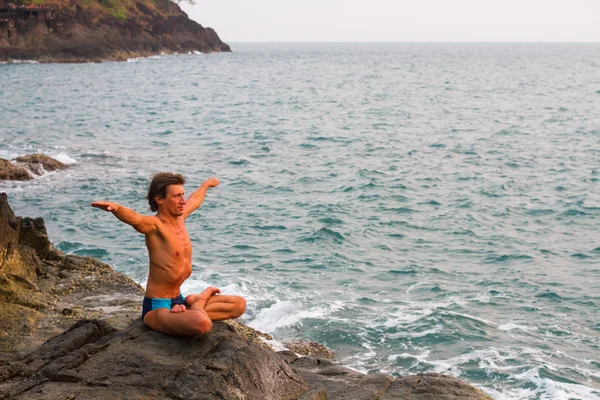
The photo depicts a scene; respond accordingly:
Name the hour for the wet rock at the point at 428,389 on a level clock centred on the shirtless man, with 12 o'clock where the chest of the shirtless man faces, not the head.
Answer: The wet rock is roughly at 11 o'clock from the shirtless man.

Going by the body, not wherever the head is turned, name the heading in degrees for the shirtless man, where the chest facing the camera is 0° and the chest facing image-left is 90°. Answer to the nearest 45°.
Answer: approximately 315°

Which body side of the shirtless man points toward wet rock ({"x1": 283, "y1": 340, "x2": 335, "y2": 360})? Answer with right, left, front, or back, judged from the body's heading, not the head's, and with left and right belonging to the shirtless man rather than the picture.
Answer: left

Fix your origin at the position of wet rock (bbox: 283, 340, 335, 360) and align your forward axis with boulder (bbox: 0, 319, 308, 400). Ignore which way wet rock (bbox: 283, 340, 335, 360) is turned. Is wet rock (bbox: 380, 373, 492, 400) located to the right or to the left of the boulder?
left

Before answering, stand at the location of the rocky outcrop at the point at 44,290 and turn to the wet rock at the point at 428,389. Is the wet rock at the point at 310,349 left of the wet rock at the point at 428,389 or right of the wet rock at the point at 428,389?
left

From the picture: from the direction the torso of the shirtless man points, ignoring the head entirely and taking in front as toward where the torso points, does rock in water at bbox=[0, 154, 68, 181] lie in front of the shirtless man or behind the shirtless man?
behind

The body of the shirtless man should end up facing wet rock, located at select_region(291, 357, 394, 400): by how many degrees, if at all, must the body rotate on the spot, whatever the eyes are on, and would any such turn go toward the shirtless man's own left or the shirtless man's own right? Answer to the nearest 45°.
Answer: approximately 45° to the shirtless man's own left
